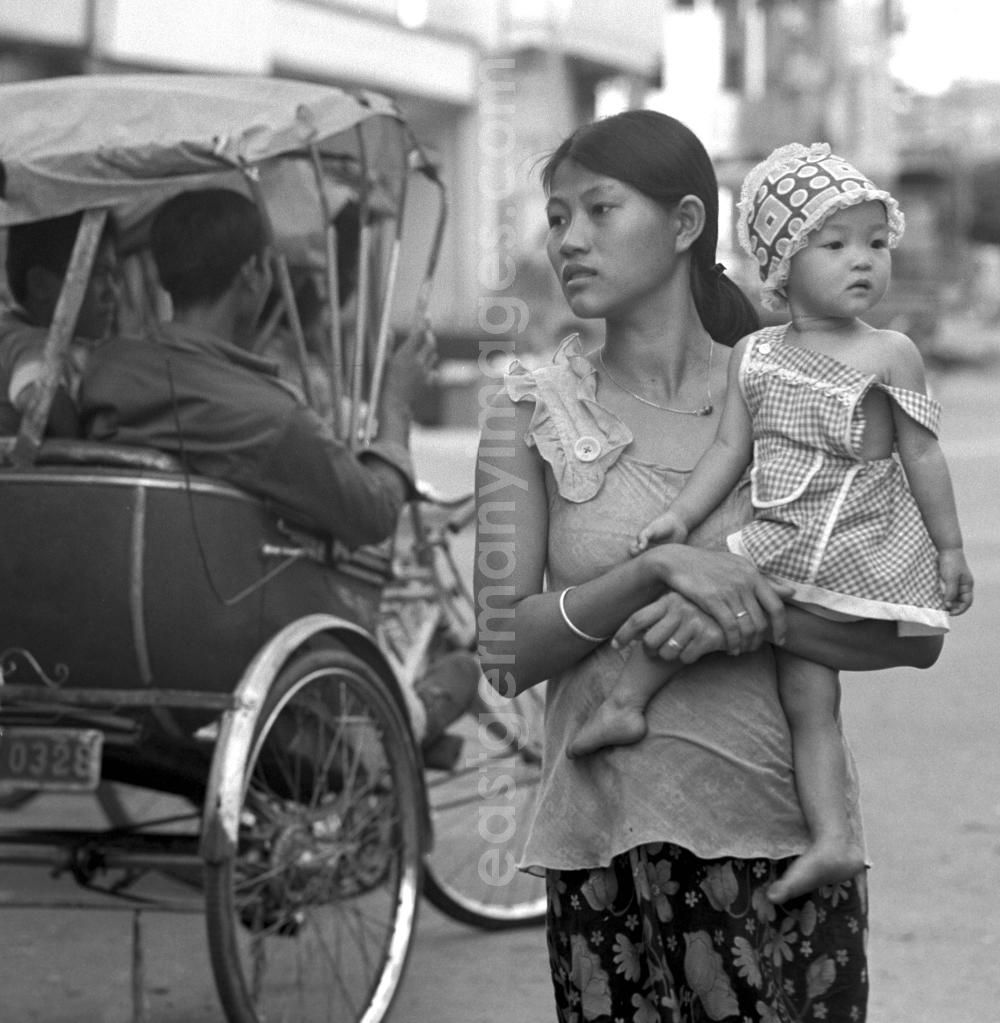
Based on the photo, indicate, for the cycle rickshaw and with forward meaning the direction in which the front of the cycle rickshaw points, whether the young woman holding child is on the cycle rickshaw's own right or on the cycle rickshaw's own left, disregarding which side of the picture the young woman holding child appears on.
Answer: on the cycle rickshaw's own right

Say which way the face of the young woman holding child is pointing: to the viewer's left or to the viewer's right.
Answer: to the viewer's left

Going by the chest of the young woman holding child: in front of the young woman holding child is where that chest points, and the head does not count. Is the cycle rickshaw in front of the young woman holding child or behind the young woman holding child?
behind

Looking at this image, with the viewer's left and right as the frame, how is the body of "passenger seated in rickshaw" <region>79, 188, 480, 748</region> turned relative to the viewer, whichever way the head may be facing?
facing away from the viewer and to the right of the viewer

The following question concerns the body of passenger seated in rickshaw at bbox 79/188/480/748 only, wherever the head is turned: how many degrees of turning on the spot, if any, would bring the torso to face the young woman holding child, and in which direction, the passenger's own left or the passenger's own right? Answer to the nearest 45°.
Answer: approximately 135° to the passenger's own right

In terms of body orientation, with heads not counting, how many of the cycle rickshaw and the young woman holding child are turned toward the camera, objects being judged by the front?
1

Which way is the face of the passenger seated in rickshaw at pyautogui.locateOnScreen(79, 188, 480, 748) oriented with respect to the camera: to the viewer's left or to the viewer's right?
to the viewer's right

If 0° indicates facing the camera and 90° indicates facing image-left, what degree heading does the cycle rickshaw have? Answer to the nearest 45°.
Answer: approximately 225°

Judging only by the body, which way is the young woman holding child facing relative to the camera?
toward the camera
